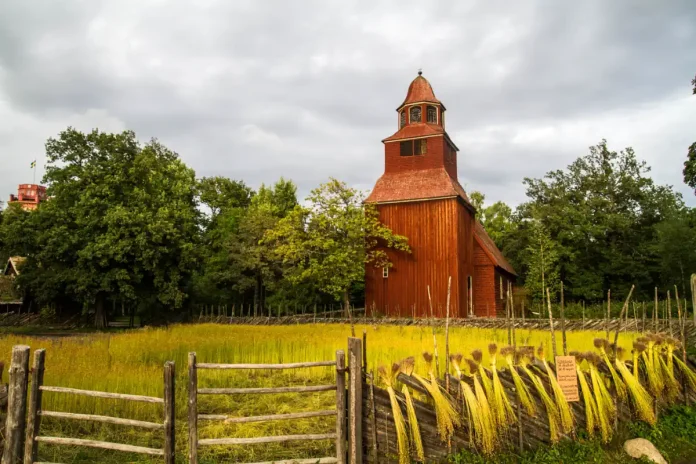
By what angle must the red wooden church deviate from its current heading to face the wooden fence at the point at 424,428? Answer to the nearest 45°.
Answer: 0° — it already faces it

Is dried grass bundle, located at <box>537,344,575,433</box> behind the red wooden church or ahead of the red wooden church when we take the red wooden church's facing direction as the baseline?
ahead

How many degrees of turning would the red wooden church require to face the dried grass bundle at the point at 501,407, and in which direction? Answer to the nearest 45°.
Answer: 0° — it already faces it

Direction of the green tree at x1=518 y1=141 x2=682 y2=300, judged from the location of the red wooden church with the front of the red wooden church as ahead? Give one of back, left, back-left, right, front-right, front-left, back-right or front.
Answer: back-left

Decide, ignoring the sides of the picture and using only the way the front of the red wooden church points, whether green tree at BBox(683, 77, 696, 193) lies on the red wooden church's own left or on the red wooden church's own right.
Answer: on the red wooden church's own left

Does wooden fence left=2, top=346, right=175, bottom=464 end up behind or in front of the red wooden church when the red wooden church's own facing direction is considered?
in front

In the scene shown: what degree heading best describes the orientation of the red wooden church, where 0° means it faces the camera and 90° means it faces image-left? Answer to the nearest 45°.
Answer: approximately 0°
